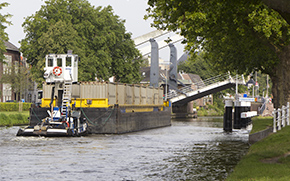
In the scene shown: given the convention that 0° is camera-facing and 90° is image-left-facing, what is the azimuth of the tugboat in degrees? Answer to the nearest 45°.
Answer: approximately 225°

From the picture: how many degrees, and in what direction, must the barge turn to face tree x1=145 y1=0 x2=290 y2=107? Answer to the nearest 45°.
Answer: approximately 90° to its right

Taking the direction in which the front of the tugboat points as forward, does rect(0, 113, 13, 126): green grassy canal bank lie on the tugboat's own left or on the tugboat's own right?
on the tugboat's own left

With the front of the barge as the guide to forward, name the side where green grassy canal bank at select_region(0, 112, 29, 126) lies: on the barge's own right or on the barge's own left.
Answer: on the barge's own left

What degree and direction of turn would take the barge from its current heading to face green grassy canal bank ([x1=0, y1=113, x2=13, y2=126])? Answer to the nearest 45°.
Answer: approximately 90° to its left

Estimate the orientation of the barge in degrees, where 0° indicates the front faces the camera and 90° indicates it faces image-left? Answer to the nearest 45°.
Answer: approximately 225°
